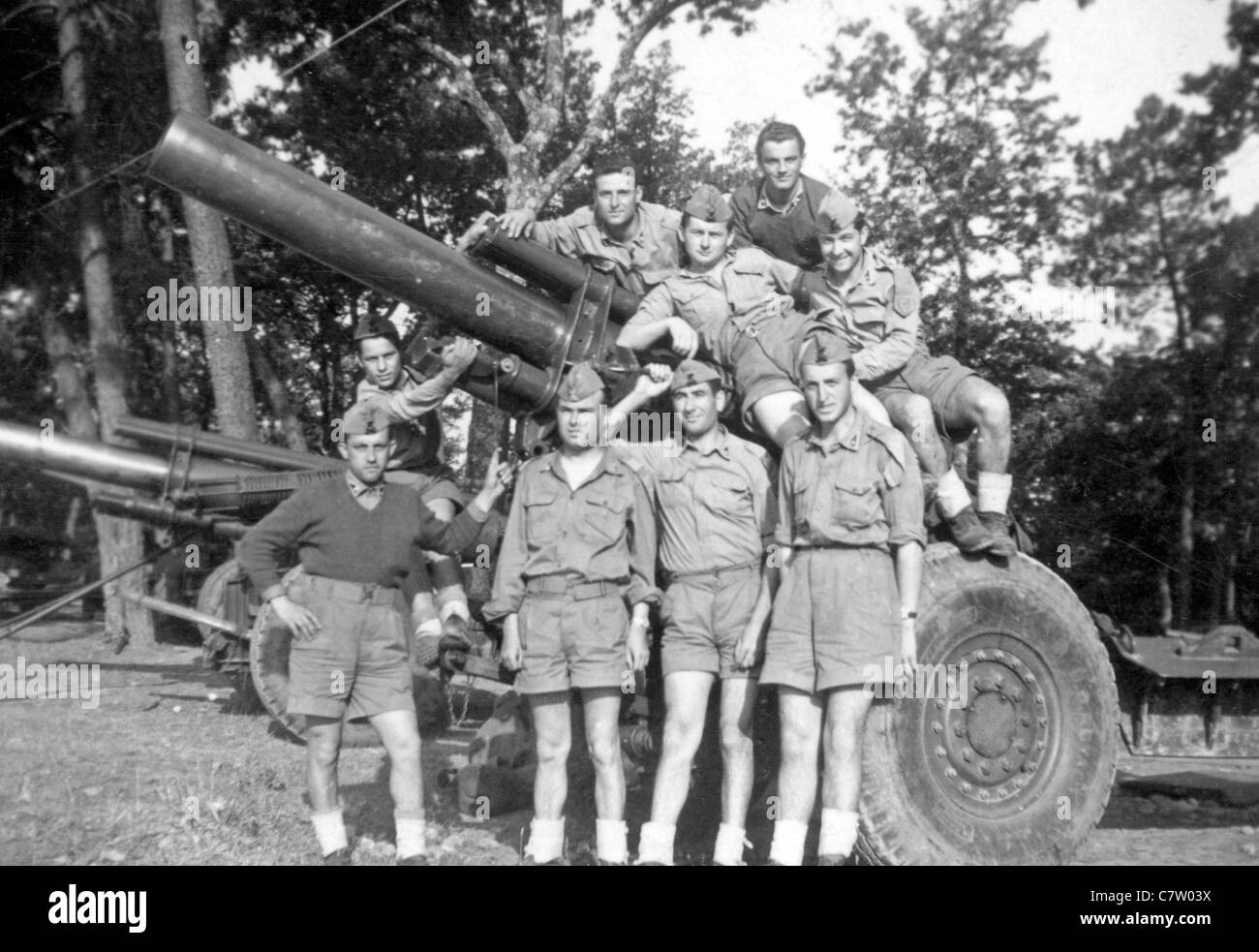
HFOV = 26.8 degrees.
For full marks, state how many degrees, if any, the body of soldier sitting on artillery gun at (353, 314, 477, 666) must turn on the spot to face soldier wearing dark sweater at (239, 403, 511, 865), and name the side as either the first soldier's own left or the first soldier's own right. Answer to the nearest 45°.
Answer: approximately 45° to the first soldier's own right

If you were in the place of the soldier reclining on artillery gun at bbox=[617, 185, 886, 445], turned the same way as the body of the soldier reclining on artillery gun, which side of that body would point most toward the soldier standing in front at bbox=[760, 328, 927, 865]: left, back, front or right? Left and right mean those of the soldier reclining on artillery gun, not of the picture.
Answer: front

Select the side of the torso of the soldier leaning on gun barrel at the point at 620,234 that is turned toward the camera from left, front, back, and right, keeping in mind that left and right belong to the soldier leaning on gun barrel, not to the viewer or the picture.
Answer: front

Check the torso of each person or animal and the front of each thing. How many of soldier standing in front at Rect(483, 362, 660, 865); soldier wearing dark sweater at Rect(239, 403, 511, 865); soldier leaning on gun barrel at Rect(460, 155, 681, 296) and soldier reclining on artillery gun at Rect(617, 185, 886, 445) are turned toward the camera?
4

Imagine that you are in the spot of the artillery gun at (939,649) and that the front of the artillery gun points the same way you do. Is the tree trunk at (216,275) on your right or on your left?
on your right

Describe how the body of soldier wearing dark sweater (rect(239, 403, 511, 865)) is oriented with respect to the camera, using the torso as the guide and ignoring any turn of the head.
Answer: toward the camera

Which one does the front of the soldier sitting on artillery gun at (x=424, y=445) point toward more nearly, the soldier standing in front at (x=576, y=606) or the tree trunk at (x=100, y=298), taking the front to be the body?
the soldier standing in front

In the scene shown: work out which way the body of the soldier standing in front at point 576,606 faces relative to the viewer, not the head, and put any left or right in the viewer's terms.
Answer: facing the viewer
